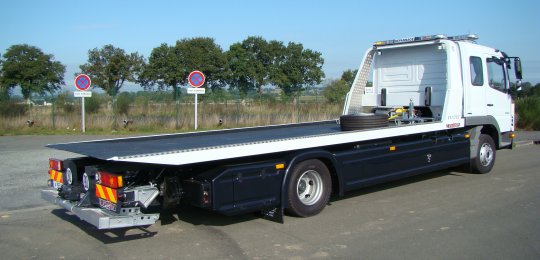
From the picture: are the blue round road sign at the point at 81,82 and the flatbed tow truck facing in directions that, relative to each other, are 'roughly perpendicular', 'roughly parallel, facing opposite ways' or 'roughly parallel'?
roughly perpendicular

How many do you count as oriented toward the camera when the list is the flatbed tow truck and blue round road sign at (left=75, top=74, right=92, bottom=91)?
1

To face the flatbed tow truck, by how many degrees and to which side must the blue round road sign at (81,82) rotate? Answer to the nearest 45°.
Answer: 0° — it already faces it

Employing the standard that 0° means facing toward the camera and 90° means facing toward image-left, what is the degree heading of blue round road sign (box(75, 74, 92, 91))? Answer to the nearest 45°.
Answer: approximately 0°

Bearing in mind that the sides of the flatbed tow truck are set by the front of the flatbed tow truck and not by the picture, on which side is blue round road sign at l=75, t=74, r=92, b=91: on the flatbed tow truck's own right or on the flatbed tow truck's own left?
on the flatbed tow truck's own left

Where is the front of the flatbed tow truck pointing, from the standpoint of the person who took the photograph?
facing away from the viewer and to the right of the viewer
